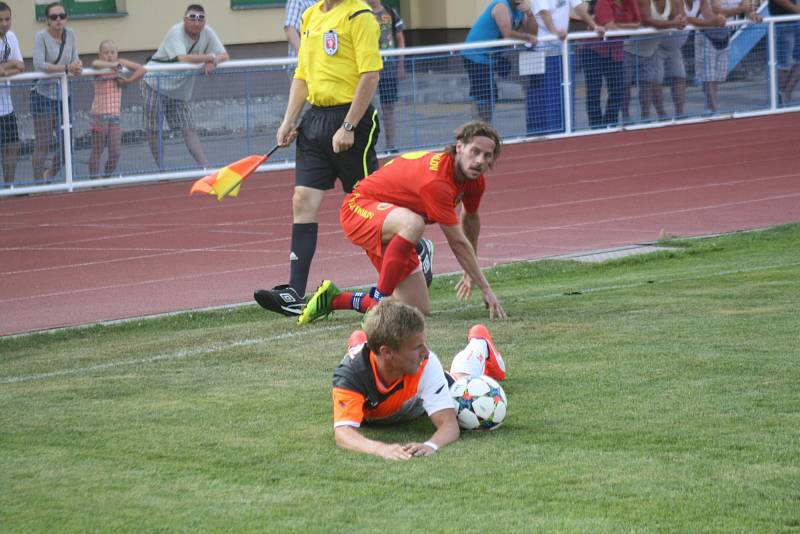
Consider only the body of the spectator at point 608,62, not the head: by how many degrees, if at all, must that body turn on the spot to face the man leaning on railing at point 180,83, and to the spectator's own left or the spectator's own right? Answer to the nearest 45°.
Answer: approximately 45° to the spectator's own right

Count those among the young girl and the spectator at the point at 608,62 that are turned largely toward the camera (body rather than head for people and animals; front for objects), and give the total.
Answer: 2

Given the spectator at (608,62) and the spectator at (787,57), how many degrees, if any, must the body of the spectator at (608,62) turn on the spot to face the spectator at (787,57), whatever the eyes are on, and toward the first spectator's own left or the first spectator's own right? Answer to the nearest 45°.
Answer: approximately 135° to the first spectator's own left

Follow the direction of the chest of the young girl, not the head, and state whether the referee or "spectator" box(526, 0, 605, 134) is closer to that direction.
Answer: the referee

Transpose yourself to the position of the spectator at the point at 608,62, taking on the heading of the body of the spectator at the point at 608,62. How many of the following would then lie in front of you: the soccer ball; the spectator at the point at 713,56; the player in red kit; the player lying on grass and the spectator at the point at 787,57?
3

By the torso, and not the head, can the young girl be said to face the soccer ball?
yes

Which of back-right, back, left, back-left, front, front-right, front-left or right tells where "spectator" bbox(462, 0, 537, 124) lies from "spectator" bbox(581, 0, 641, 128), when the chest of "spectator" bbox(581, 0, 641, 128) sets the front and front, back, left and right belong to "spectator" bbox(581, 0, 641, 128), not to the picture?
front-right

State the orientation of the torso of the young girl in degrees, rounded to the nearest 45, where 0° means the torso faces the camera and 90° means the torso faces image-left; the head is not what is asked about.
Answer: approximately 0°

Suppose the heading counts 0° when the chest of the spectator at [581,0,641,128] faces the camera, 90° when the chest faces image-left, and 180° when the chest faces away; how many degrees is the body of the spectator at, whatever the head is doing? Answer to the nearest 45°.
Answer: approximately 0°
